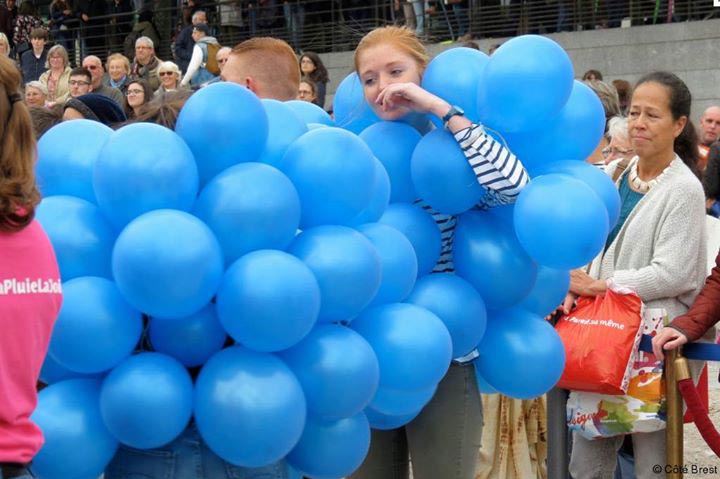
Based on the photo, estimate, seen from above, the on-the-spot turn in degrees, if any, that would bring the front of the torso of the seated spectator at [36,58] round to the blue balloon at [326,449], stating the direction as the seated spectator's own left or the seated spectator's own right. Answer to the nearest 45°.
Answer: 0° — they already face it

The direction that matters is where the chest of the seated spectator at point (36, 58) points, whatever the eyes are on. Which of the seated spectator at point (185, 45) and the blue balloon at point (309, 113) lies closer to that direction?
the blue balloon

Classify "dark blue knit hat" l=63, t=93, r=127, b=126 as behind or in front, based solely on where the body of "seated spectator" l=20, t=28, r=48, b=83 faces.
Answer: in front

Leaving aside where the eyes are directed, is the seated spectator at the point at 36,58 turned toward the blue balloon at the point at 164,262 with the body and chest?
yes

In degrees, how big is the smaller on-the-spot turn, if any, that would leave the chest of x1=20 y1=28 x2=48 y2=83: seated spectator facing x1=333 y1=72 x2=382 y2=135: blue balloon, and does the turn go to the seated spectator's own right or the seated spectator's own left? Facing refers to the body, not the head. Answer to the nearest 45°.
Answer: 0° — they already face it

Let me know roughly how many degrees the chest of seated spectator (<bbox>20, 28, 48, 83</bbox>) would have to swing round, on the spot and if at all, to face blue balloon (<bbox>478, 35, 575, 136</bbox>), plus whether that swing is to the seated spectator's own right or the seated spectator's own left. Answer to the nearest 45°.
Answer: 0° — they already face it

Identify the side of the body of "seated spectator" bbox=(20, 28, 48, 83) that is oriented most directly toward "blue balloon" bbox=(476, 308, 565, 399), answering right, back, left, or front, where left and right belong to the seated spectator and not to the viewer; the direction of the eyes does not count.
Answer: front

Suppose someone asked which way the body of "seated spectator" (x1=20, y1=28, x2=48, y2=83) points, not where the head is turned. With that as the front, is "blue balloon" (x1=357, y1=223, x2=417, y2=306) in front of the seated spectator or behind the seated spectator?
in front

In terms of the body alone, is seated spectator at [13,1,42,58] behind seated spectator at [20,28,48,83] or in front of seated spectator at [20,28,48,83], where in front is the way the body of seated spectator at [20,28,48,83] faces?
behind

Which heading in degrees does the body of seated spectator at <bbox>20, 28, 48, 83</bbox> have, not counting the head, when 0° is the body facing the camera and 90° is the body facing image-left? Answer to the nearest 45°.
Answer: approximately 0°

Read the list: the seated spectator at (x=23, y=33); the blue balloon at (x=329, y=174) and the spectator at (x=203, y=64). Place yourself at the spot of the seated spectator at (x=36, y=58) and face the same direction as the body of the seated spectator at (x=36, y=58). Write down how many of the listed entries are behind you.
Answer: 1

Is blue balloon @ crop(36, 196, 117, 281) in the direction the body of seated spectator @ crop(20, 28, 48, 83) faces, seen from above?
yes
